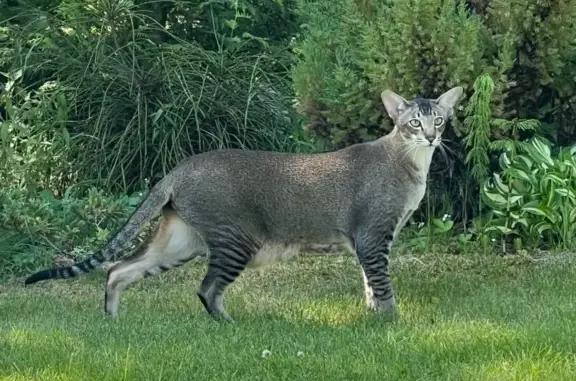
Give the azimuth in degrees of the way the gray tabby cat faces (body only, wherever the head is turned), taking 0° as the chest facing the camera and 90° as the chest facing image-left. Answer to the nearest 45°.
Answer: approximately 270°

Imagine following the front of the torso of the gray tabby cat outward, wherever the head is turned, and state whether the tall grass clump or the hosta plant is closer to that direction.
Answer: the hosta plant

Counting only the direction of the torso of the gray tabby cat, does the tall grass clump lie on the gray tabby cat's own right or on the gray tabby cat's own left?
on the gray tabby cat's own left

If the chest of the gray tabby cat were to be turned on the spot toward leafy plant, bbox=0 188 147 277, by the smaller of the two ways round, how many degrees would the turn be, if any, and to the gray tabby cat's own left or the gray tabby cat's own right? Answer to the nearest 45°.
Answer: approximately 135° to the gray tabby cat's own left

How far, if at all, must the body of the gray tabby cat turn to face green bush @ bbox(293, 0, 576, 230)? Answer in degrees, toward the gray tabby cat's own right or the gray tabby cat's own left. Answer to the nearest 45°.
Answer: approximately 45° to the gray tabby cat's own left

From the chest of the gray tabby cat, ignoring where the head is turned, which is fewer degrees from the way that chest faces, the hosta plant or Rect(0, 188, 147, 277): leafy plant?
the hosta plant
